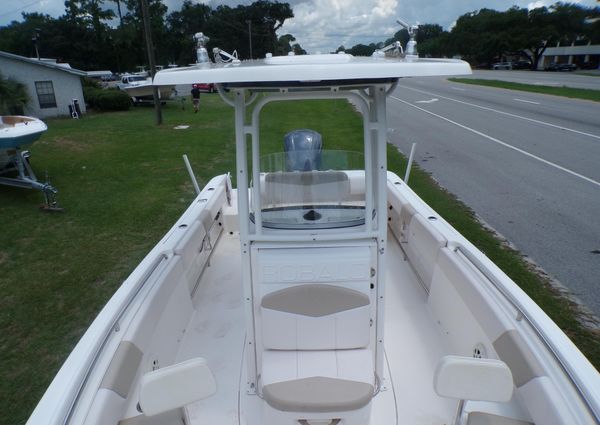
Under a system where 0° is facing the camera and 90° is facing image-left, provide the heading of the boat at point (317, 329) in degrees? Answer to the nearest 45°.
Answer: approximately 0°

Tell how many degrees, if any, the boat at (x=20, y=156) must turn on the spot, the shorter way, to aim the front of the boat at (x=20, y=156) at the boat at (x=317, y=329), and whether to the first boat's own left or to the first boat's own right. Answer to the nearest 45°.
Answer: approximately 45° to the first boat's own right

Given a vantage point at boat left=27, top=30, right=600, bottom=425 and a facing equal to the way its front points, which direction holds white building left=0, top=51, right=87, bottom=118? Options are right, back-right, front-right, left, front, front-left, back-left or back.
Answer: back-right

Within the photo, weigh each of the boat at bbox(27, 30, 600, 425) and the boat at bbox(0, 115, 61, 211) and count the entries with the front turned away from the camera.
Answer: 0

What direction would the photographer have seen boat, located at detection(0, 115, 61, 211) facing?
facing the viewer and to the right of the viewer

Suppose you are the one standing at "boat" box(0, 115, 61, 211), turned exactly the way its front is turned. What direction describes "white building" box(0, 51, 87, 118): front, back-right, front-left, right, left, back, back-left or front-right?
back-left

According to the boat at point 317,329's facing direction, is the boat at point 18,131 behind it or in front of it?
behind

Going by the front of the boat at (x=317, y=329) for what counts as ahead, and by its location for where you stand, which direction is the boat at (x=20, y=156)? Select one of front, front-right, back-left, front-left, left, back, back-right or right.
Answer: back-right
